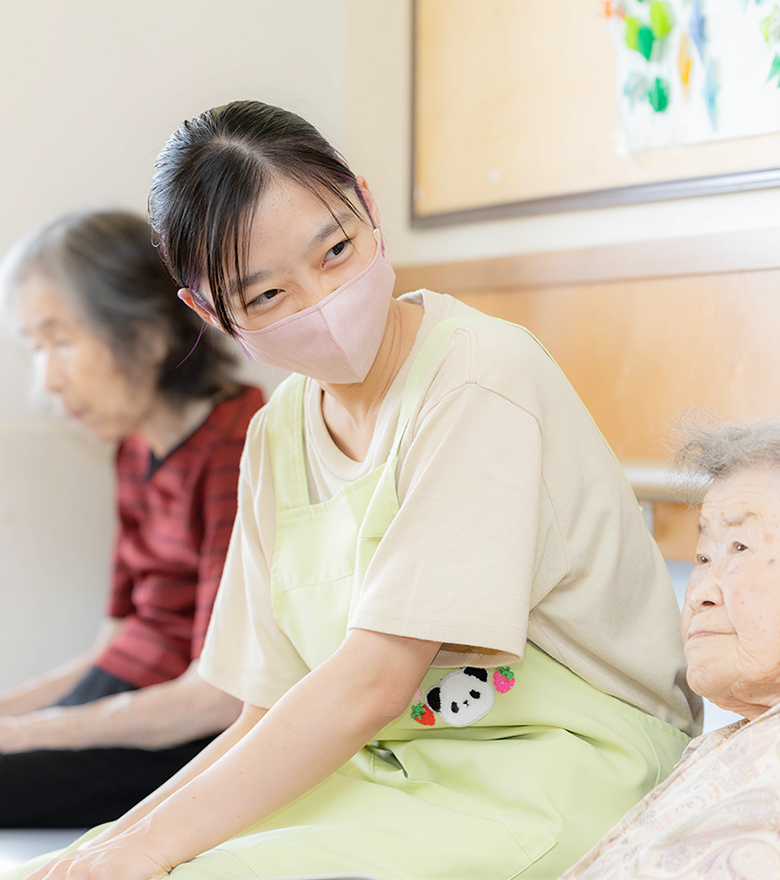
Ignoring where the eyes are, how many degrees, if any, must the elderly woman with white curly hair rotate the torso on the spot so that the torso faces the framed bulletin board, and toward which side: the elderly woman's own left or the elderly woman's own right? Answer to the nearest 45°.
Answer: approximately 135° to the elderly woman's own right

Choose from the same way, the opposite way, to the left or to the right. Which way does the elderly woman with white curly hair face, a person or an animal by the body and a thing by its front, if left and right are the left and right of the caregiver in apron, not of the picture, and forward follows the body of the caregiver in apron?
the same way

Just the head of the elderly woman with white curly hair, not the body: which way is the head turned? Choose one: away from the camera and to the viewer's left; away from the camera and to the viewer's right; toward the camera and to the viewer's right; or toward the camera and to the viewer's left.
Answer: toward the camera and to the viewer's left

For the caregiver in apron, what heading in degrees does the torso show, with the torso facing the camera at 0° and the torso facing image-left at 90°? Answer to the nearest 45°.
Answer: approximately 45°

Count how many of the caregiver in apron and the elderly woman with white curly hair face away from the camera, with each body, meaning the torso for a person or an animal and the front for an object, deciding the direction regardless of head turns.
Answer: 0

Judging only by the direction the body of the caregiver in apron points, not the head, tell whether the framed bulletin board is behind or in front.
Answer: behind

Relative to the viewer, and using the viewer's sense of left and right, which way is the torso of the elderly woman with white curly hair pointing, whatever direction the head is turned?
facing the viewer and to the left of the viewer
